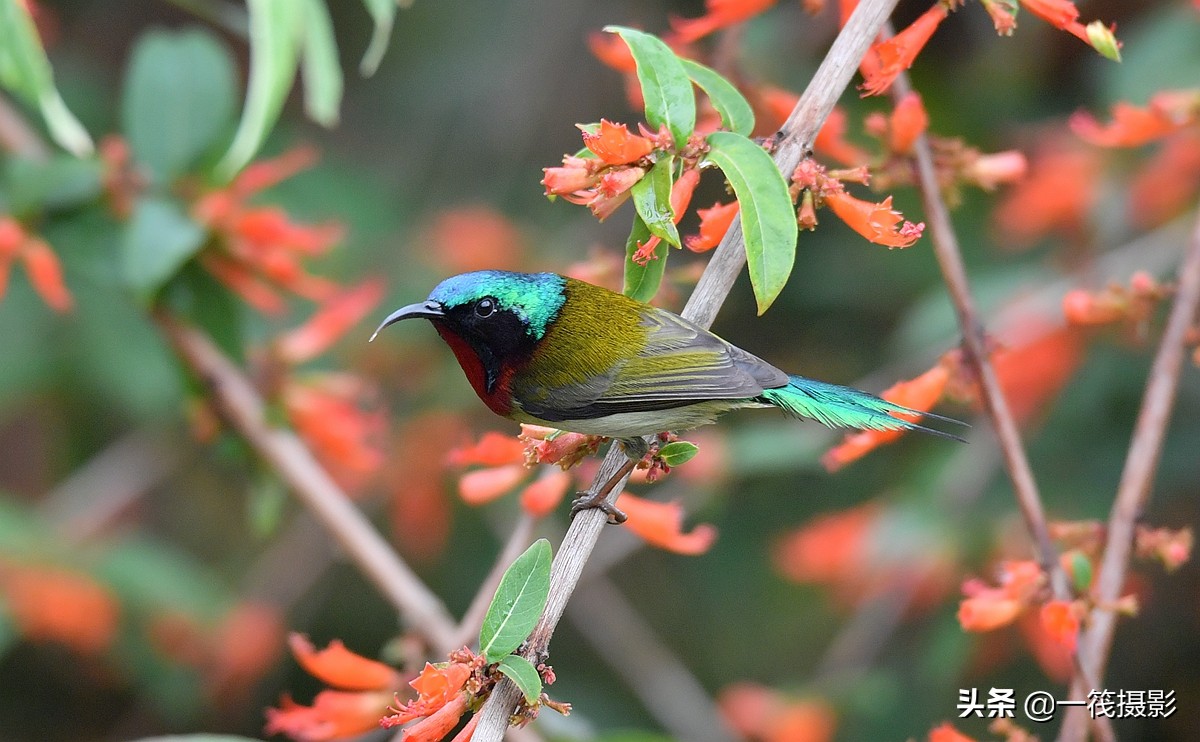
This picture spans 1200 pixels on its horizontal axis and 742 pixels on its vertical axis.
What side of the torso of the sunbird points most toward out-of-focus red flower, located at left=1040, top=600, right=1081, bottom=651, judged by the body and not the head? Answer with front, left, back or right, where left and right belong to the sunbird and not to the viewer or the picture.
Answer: back

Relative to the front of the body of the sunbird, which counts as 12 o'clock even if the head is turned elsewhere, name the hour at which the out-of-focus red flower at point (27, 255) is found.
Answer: The out-of-focus red flower is roughly at 1 o'clock from the sunbird.

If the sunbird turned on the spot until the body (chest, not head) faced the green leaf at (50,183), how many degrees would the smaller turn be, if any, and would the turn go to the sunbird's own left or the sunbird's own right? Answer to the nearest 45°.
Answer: approximately 45° to the sunbird's own right

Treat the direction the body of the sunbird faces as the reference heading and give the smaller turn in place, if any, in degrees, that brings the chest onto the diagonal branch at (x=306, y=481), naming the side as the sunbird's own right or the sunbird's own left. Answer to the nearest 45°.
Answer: approximately 45° to the sunbird's own right

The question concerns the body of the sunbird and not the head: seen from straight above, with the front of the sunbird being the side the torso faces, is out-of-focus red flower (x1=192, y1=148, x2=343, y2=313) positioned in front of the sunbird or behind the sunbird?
in front

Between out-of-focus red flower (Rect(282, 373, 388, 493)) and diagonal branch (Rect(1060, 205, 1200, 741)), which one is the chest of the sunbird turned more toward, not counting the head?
the out-of-focus red flower

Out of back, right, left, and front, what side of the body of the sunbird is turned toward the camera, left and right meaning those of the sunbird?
left

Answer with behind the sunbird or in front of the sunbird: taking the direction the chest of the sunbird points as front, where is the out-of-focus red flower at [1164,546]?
behind
